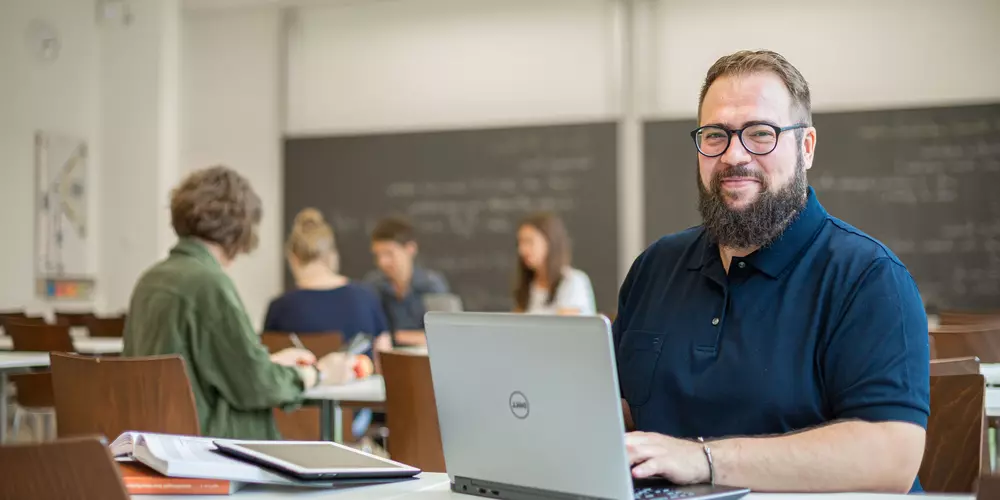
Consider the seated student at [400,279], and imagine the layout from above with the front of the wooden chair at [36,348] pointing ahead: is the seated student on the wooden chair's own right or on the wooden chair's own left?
on the wooden chair's own right

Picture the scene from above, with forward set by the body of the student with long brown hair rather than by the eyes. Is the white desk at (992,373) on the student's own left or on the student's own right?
on the student's own left

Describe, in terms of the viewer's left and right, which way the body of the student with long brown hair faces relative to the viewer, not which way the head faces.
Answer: facing the viewer and to the left of the viewer

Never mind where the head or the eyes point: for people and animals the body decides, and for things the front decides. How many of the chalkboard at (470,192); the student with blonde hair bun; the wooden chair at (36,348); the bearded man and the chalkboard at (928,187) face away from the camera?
2

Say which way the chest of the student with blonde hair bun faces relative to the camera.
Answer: away from the camera

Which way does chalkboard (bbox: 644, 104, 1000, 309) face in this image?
toward the camera

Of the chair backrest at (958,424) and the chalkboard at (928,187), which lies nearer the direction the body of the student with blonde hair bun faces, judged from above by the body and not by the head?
the chalkboard

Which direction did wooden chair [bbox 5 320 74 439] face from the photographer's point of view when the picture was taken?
facing away from the viewer

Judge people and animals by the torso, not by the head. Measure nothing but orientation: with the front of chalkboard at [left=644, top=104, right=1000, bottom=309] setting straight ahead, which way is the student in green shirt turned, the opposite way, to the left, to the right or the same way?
the opposite way

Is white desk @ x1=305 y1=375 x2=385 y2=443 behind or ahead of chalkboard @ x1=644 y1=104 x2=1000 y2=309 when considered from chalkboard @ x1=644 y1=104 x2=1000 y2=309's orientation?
ahead

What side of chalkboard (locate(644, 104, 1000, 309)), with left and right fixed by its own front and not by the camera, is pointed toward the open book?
front

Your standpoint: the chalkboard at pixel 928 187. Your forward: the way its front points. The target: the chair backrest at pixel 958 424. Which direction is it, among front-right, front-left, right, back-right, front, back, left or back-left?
front

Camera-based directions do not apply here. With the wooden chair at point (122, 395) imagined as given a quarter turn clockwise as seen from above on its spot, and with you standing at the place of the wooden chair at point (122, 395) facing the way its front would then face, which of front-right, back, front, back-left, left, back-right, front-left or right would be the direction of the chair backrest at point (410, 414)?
front

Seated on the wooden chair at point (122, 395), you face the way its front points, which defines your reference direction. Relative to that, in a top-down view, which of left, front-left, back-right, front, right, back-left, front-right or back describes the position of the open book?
back

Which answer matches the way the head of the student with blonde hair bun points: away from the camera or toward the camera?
away from the camera

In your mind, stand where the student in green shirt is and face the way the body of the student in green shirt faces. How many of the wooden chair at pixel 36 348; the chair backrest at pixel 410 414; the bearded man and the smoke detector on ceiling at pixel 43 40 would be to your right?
2

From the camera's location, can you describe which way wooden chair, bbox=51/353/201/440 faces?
facing away from the viewer

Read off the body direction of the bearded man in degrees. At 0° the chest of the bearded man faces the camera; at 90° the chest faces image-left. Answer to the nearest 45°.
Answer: approximately 45°

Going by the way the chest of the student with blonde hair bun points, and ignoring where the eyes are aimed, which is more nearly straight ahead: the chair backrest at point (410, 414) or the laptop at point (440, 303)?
the laptop

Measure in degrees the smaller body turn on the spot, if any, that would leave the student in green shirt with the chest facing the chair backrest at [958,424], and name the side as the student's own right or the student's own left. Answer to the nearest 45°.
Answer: approximately 90° to the student's own right
